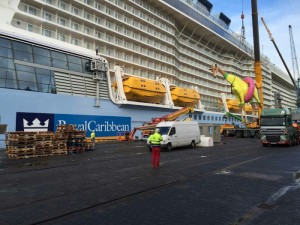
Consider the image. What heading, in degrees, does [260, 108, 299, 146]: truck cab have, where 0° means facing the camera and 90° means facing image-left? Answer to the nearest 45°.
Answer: approximately 0°

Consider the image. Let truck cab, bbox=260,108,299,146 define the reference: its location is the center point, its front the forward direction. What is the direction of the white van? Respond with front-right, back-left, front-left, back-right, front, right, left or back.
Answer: front-right
